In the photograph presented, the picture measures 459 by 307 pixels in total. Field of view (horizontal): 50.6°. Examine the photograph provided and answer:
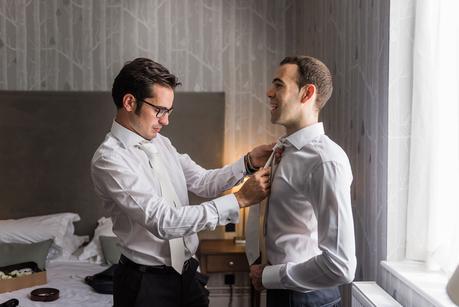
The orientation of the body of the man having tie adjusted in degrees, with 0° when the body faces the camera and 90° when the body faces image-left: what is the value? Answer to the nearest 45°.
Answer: approximately 90°

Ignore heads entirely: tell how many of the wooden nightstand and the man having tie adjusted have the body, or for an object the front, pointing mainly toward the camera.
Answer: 1

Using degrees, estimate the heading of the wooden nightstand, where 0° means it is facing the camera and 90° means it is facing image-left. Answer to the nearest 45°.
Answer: approximately 0°

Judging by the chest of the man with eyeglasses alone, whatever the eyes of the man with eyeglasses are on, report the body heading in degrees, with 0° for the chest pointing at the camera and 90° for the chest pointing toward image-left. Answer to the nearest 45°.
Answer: approximately 315°

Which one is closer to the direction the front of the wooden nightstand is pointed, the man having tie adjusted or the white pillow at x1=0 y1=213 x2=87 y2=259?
the man having tie adjusted

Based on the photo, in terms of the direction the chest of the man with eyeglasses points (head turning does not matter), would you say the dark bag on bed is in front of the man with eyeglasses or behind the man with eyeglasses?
behind

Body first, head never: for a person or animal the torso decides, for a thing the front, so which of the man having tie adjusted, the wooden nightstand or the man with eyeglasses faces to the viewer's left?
the man having tie adjusted

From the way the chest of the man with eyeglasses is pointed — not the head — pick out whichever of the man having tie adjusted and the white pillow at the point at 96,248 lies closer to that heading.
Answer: the man having tie adjusted

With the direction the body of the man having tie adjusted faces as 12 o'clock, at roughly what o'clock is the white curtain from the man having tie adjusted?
The white curtain is roughly at 5 o'clock from the man having tie adjusted.

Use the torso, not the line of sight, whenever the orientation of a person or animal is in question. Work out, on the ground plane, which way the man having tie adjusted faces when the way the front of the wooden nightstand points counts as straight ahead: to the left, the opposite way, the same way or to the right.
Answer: to the right
